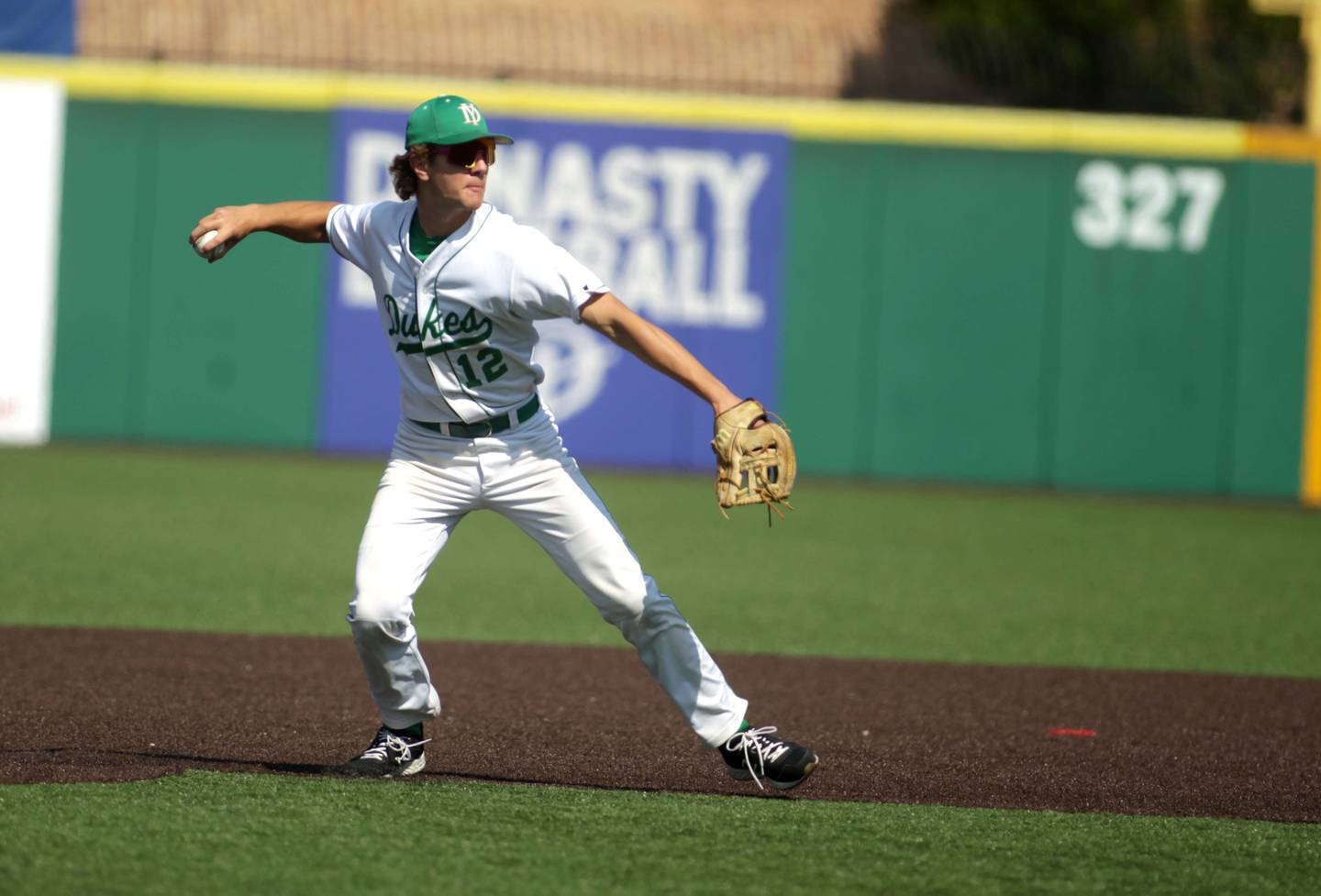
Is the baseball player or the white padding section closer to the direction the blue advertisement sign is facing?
the baseball player

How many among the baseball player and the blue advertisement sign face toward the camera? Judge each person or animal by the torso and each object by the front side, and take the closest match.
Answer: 2

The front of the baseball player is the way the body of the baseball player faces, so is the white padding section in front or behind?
behind

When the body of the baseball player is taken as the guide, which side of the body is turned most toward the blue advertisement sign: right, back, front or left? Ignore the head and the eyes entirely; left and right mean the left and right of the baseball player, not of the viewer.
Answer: back

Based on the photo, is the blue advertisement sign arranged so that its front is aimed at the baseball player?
yes
